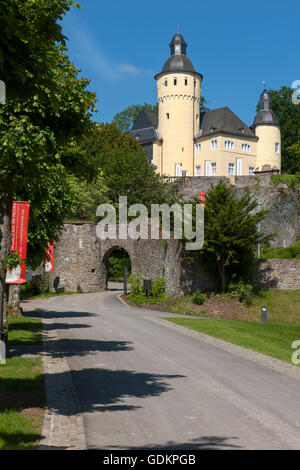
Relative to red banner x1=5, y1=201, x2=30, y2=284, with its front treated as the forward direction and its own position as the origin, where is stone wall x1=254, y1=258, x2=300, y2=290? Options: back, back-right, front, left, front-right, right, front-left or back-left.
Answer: back-left

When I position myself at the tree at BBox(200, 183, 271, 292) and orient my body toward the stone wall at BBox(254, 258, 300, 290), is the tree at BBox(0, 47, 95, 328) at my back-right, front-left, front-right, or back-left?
back-right

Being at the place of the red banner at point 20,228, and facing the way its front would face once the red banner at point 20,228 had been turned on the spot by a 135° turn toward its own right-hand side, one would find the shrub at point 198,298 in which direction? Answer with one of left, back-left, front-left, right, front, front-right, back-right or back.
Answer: right

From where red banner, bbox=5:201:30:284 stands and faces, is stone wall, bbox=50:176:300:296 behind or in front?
behind

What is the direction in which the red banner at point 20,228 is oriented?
toward the camera

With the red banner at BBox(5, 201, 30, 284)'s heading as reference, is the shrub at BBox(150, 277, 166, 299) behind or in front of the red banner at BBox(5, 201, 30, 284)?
behind

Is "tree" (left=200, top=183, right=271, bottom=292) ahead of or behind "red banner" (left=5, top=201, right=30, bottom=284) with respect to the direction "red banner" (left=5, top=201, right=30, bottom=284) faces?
behind
